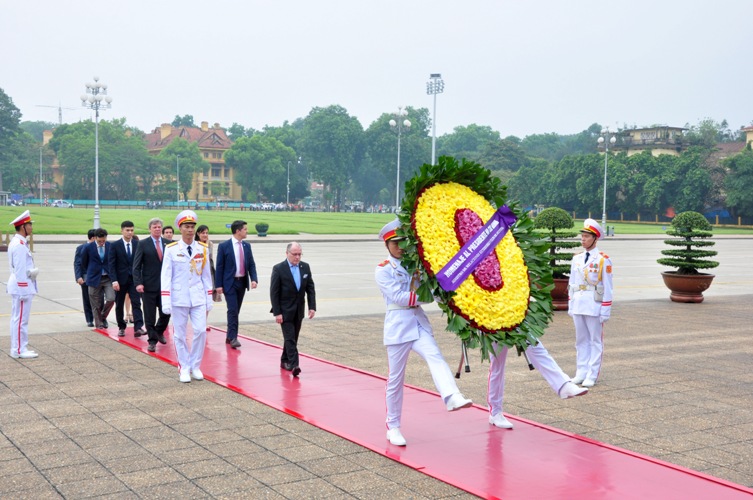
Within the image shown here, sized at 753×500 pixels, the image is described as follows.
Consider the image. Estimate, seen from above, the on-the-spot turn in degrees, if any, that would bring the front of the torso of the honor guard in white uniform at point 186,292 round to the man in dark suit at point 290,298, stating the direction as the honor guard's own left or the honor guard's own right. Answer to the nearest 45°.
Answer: approximately 90° to the honor guard's own left

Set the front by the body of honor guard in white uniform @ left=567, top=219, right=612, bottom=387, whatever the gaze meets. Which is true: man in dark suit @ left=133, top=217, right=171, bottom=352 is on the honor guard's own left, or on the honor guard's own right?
on the honor guard's own right

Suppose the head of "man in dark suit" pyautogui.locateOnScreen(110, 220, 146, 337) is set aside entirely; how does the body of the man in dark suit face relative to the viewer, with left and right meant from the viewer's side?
facing the viewer and to the right of the viewer

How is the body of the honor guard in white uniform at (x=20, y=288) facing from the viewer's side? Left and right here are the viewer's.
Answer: facing to the right of the viewer

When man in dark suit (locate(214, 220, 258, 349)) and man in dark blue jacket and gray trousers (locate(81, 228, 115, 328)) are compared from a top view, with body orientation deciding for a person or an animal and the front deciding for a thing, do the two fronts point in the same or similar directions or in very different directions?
same or similar directions

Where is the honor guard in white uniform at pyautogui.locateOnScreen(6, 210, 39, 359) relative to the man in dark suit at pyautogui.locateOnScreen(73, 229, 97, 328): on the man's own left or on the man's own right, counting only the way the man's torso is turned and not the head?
on the man's own right

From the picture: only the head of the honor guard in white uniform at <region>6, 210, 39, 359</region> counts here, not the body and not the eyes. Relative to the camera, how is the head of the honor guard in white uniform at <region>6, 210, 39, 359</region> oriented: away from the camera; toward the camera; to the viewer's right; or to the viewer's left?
to the viewer's right

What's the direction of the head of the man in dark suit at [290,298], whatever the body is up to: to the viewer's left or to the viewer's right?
to the viewer's right

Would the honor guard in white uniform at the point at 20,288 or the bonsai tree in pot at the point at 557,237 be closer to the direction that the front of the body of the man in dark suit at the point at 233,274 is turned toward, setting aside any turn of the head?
the bonsai tree in pot

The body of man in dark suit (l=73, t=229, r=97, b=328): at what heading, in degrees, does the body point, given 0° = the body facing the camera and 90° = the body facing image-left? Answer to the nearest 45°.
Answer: approximately 315°

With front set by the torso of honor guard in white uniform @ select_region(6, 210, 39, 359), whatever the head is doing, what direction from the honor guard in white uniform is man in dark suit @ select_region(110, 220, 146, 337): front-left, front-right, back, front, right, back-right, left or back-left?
front-left

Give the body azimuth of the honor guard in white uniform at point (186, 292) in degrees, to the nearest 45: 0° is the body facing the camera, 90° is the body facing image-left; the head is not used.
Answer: approximately 0°
